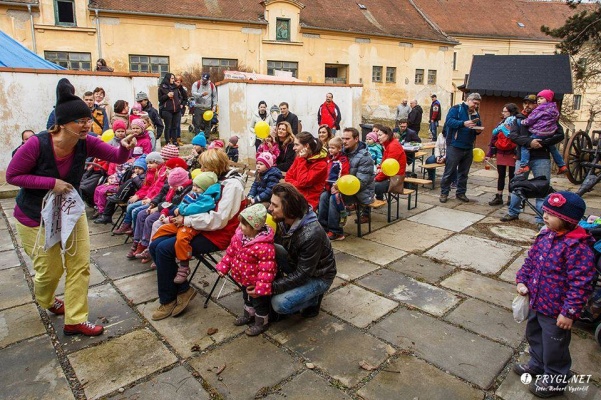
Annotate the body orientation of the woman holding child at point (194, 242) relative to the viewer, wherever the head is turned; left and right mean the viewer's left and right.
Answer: facing to the left of the viewer

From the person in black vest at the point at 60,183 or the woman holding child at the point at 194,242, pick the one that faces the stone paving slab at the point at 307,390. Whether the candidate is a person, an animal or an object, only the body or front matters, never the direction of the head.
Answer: the person in black vest

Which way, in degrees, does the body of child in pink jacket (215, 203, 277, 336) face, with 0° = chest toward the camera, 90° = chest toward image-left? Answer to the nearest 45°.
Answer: approximately 45°

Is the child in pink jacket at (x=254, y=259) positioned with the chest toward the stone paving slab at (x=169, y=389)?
yes

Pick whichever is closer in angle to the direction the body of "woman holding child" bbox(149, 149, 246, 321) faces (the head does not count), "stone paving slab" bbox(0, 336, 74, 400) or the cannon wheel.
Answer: the stone paving slab

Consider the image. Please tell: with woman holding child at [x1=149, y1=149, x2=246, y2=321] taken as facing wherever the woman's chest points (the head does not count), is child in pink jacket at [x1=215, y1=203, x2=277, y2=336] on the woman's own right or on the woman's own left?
on the woman's own left

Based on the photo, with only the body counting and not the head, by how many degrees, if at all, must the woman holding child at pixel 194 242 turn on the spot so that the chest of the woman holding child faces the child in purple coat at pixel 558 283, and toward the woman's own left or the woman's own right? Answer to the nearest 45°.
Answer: approximately 135° to the woman's own left

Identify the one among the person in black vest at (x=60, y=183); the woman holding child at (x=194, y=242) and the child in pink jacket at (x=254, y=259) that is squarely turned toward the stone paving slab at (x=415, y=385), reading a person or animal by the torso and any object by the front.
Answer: the person in black vest

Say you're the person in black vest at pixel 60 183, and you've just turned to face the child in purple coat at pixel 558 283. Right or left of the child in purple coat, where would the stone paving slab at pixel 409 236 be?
left

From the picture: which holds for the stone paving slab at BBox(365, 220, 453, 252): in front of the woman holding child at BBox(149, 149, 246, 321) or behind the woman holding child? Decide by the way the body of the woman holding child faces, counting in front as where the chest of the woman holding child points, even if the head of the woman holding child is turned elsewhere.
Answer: behind

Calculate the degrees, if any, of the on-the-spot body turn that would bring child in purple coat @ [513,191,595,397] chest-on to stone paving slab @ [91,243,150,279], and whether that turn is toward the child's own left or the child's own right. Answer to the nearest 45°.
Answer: approximately 45° to the child's own right

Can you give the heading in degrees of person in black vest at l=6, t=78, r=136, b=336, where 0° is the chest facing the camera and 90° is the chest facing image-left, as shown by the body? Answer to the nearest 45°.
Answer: approximately 315°

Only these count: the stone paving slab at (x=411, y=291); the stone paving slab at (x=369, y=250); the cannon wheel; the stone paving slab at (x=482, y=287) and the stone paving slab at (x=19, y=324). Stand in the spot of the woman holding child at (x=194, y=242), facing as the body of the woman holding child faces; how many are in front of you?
1
